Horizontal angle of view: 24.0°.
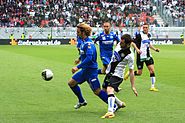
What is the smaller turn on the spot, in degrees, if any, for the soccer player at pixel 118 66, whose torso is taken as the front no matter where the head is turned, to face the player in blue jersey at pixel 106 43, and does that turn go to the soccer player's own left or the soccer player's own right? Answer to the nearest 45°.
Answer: approximately 135° to the soccer player's own right

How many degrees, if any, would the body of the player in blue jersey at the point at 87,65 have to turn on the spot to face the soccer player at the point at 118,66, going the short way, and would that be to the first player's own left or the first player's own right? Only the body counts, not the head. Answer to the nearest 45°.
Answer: approximately 180°

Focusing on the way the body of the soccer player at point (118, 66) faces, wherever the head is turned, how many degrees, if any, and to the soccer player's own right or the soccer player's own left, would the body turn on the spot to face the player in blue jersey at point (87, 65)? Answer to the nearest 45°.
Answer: approximately 45° to the soccer player's own right

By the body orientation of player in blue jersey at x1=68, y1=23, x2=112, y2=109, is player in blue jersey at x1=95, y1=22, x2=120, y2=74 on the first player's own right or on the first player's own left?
on the first player's own right

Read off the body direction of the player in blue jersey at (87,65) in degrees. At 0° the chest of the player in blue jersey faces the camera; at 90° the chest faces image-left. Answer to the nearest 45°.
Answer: approximately 90°
